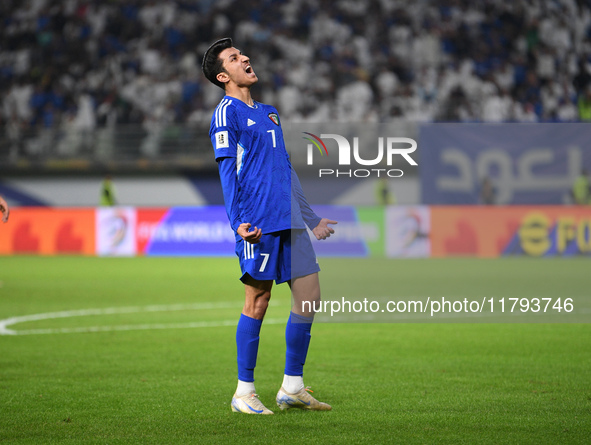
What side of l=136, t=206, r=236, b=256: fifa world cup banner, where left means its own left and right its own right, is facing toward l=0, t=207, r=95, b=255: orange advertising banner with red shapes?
right

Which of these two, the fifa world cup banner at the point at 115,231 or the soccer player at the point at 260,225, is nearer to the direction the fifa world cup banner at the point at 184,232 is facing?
the soccer player

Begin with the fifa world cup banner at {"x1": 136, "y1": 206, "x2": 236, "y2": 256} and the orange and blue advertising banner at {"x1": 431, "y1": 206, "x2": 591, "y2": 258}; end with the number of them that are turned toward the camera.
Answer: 2

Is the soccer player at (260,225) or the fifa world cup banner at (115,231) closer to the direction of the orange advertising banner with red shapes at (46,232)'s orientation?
the soccer player

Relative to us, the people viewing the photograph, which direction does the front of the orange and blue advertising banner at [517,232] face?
facing the viewer

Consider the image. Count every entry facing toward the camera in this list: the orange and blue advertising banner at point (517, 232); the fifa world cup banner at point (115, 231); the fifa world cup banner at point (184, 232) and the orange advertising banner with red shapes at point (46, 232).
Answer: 4

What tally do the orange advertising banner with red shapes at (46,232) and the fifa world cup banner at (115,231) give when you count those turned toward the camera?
2

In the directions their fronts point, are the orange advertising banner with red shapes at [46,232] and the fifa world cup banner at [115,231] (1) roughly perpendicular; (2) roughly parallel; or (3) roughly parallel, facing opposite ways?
roughly parallel

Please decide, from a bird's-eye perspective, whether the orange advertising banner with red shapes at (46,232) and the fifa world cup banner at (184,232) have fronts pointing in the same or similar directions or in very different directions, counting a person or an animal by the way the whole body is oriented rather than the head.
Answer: same or similar directions

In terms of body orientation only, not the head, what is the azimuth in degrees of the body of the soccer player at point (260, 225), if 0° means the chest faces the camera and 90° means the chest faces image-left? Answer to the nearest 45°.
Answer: approximately 315°

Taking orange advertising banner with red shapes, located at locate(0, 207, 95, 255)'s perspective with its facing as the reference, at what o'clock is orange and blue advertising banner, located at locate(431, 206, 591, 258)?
orange and blue advertising banner, located at locate(431, 206, 591, 258) is roughly at 10 o'clock from orange advertising banner with red shapes, located at locate(0, 207, 95, 255).

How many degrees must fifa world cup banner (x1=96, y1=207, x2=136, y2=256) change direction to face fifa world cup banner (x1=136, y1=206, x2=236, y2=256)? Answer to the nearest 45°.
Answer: approximately 45° to its left

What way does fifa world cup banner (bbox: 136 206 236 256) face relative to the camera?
toward the camera

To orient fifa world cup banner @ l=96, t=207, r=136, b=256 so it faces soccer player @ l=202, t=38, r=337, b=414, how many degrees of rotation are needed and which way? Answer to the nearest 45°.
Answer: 0° — it already faces them
